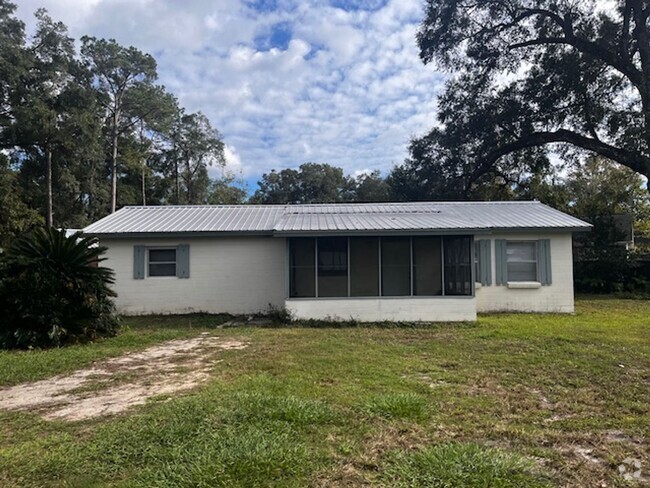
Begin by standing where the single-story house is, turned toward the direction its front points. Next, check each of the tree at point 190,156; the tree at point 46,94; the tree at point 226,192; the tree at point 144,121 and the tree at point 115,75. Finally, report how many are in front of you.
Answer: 0

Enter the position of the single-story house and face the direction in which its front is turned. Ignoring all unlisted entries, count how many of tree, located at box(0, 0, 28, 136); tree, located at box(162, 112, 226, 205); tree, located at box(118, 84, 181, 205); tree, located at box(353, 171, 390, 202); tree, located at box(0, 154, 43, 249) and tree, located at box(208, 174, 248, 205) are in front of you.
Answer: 0

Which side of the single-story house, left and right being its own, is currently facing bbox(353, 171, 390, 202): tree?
back

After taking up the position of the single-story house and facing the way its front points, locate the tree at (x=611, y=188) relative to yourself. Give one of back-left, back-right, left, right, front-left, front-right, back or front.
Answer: back-left

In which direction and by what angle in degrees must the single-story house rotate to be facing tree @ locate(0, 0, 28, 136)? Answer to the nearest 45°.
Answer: approximately 135° to its right

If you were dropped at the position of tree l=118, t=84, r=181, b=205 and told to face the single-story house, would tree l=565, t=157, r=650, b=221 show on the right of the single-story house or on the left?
left

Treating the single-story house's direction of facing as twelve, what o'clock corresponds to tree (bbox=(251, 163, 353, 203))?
The tree is roughly at 6 o'clock from the single-story house.

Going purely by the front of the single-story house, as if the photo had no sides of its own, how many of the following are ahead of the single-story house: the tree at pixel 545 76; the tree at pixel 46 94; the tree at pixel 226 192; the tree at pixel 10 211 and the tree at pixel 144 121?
0

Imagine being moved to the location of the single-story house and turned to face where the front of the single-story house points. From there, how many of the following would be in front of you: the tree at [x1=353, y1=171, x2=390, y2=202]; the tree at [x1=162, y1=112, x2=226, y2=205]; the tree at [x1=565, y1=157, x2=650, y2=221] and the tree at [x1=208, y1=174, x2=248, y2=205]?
0

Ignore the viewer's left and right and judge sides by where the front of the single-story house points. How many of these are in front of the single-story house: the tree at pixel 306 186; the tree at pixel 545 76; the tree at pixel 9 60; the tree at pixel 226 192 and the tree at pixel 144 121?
0

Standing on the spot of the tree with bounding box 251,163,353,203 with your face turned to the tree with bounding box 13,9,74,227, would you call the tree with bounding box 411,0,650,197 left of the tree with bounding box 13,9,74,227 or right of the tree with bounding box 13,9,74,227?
left

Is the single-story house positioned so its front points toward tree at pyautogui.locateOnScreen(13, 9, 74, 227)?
no

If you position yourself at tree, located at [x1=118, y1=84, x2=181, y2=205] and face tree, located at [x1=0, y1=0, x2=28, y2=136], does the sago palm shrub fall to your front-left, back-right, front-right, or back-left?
front-left

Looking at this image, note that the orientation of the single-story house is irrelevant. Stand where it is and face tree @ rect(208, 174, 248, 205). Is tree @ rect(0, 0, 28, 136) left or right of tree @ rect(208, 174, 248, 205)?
left

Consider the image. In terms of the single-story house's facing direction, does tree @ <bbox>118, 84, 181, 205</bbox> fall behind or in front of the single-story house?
behind

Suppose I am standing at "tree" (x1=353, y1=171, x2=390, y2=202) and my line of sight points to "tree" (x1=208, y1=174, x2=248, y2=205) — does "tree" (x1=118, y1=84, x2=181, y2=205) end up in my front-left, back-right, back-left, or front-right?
front-left

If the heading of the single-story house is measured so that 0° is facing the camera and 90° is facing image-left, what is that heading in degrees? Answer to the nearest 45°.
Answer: approximately 0°
